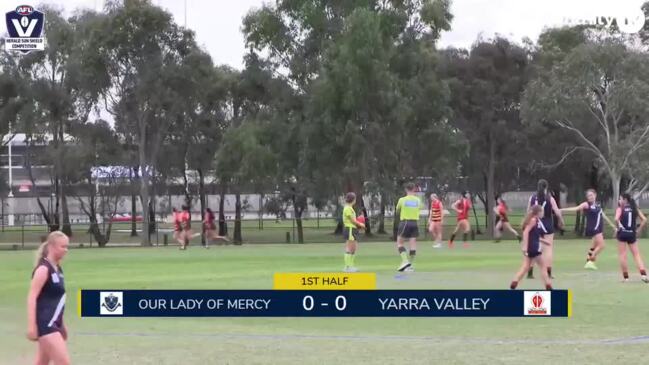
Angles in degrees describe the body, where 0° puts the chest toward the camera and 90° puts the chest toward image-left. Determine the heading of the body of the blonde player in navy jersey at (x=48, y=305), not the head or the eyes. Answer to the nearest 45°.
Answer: approximately 315°

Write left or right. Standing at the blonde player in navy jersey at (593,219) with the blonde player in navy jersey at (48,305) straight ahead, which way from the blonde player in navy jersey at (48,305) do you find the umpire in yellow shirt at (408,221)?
right

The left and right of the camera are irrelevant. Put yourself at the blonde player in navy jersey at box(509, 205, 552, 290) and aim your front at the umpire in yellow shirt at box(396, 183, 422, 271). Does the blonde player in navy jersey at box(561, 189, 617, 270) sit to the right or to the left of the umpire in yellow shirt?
right

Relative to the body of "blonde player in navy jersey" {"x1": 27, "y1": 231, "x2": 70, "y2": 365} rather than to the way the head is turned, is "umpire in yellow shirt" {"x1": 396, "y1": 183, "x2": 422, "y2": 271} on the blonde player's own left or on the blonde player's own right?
on the blonde player's own left
